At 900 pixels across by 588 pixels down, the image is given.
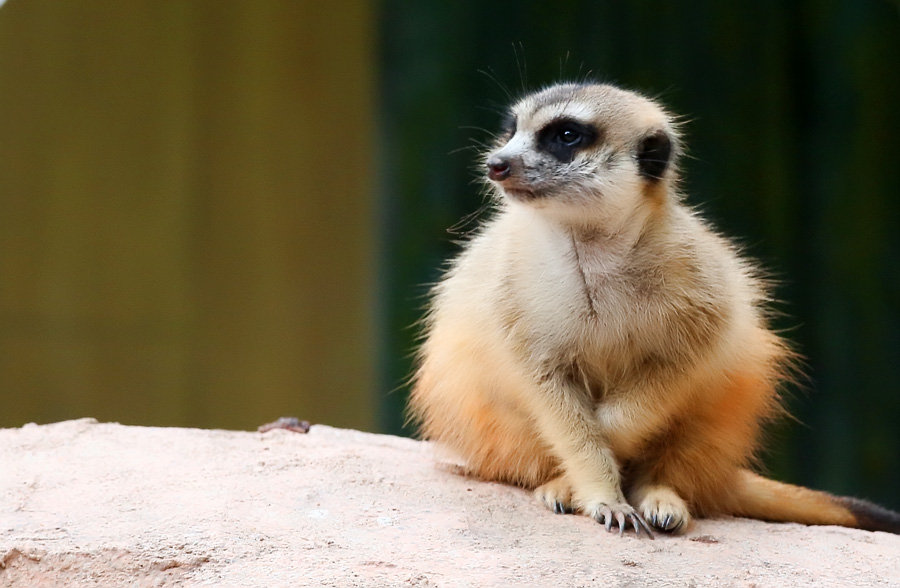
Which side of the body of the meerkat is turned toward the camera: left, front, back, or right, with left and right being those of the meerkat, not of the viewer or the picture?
front
